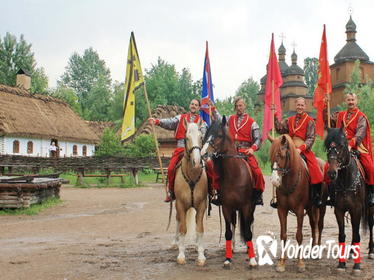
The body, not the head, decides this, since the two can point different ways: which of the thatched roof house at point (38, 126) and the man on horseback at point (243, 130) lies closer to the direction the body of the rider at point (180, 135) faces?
the man on horseback

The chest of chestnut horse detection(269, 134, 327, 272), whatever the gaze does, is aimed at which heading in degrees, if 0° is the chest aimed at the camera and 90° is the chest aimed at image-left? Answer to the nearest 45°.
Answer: approximately 45°

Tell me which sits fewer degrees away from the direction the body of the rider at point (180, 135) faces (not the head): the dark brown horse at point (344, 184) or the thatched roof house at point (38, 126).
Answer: the dark brown horse

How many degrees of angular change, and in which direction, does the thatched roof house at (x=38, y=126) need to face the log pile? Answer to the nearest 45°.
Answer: approximately 45° to its right
